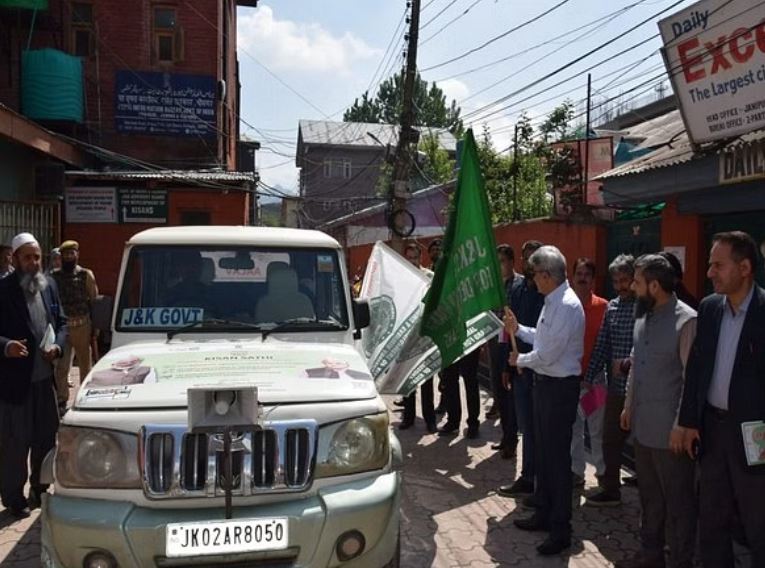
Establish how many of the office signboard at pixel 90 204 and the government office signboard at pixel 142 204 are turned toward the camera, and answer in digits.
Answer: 2

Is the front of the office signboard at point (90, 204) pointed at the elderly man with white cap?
yes

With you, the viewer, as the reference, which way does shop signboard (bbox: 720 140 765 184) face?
facing the viewer and to the left of the viewer

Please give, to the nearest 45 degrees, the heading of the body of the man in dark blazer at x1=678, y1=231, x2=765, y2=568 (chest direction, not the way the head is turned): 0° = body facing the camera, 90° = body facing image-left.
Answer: approximately 45°

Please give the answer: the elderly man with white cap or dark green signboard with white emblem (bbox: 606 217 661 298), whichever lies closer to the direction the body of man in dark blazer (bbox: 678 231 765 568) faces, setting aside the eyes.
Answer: the elderly man with white cap

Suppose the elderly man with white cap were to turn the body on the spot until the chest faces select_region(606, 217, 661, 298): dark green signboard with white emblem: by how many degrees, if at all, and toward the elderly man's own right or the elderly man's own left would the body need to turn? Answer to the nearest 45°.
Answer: approximately 45° to the elderly man's own left

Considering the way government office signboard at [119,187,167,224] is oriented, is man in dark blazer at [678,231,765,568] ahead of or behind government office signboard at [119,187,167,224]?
ahead

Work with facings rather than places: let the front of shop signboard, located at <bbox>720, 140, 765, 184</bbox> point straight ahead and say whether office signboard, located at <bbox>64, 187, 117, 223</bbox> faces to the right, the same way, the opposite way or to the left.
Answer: to the left

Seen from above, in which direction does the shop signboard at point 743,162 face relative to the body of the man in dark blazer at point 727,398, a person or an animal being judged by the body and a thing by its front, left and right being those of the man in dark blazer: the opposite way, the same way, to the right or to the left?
the same way

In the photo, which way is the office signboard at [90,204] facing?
toward the camera

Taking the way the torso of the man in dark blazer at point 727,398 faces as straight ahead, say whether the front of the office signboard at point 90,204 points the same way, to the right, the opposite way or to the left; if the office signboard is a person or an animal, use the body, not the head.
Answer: to the left

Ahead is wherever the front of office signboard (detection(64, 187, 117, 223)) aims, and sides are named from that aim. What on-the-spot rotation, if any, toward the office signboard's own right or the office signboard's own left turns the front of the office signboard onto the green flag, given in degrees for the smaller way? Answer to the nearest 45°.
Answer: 0° — it already faces it

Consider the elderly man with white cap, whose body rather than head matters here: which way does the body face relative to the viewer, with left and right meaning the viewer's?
facing the viewer and to the right of the viewer

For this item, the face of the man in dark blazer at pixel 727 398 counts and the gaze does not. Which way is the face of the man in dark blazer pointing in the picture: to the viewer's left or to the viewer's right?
to the viewer's left

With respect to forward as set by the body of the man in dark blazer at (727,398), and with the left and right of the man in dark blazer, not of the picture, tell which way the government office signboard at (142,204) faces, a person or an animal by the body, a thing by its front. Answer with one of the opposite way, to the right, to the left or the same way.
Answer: to the left

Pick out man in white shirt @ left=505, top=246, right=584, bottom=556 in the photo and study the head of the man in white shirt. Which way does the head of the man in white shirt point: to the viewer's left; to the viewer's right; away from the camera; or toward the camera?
to the viewer's left

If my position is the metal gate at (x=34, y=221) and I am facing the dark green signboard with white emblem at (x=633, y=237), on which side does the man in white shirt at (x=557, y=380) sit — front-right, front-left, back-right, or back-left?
front-right
